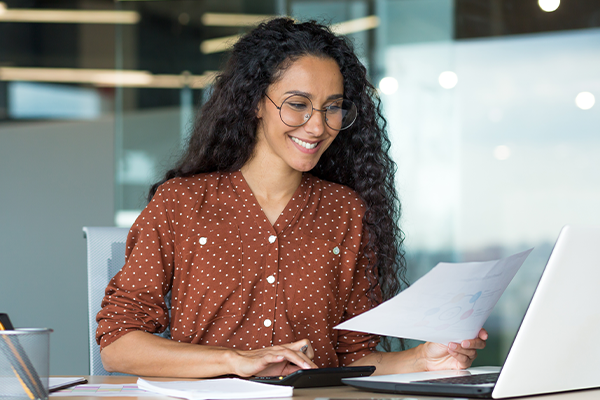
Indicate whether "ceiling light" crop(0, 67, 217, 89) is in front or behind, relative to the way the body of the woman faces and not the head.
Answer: behind

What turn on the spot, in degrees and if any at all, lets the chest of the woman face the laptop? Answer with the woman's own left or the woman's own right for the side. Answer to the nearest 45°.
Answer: approximately 45° to the woman's own left

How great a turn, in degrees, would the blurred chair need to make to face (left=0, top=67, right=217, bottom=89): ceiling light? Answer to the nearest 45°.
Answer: approximately 135° to its left

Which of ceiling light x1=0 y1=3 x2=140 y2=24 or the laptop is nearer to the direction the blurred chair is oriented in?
the laptop

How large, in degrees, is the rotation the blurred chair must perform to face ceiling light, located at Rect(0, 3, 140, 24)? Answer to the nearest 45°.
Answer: approximately 135° to its left

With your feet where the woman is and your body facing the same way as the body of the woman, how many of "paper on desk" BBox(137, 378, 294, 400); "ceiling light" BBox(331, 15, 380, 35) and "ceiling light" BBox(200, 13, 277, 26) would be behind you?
2

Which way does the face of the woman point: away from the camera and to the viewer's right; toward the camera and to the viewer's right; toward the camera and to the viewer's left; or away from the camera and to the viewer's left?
toward the camera and to the viewer's right

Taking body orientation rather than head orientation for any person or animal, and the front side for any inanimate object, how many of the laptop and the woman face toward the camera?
1
